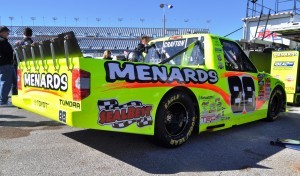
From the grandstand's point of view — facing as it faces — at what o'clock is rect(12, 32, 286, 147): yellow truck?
The yellow truck is roughly at 12 o'clock from the grandstand.

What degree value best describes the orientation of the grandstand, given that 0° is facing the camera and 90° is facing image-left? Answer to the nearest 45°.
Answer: approximately 0°

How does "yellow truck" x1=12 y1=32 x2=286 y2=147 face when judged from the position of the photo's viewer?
facing away from the viewer and to the right of the viewer

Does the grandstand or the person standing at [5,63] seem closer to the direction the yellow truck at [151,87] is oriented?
the grandstand

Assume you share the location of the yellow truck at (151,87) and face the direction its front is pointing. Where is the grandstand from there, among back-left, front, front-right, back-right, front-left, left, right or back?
front-left

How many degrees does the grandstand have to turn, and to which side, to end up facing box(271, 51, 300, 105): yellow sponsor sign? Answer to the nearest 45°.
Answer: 0° — it already faces it

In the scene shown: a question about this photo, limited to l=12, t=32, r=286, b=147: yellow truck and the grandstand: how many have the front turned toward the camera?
1

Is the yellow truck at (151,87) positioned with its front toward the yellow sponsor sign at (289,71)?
yes

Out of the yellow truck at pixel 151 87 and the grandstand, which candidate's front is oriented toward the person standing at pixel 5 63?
the grandstand

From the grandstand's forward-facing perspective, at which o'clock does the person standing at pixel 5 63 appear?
The person standing is roughly at 12 o'clock from the grandstand.

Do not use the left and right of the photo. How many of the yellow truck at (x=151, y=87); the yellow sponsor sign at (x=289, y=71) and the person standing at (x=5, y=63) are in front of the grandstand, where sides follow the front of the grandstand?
3

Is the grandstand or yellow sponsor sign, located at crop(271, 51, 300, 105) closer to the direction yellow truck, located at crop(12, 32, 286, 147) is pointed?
the yellow sponsor sign

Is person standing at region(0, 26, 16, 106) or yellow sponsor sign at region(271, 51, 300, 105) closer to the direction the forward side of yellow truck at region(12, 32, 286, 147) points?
the yellow sponsor sign
